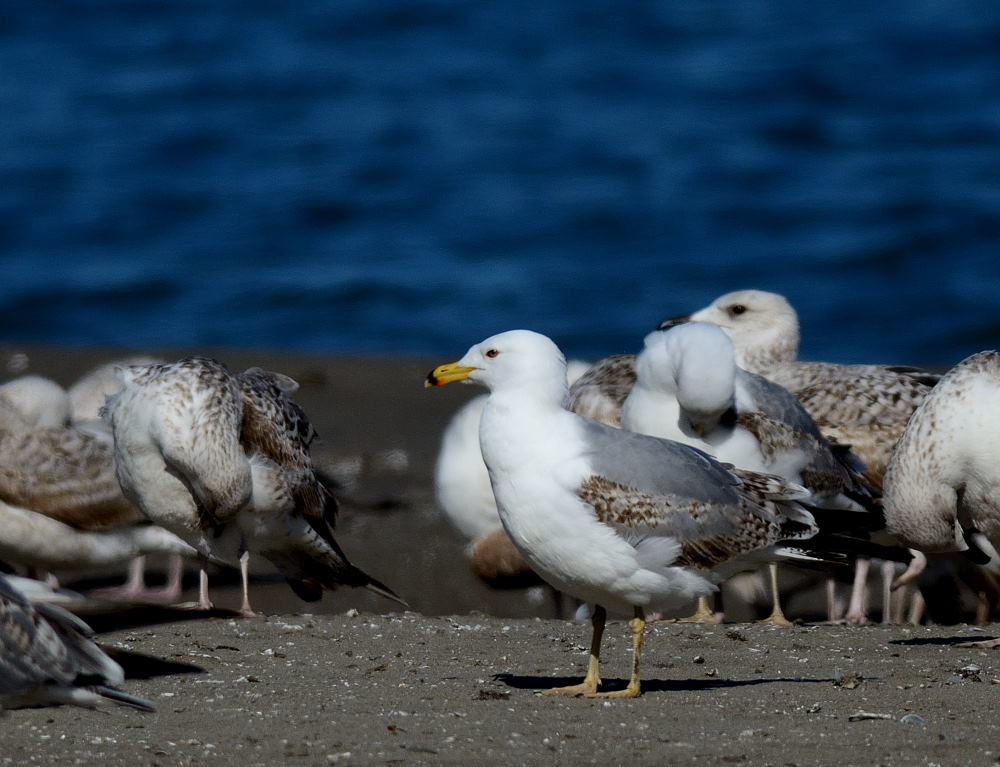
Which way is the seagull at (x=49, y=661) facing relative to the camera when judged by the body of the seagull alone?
to the viewer's left

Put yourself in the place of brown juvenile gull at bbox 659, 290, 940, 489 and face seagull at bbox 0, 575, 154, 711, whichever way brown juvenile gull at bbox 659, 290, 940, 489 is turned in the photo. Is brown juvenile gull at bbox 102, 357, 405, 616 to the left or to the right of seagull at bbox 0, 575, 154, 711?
right

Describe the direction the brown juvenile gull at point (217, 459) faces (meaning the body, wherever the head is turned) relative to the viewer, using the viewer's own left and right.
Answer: facing the viewer and to the left of the viewer

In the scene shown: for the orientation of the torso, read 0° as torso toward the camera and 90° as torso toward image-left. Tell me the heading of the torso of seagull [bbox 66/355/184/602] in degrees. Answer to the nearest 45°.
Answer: approximately 90°

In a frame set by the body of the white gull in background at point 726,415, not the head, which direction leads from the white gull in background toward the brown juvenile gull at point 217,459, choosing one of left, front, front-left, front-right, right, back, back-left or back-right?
front-right

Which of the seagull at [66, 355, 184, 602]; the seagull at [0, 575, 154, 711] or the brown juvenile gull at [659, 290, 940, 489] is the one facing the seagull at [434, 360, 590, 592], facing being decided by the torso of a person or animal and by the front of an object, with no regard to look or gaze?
the brown juvenile gull

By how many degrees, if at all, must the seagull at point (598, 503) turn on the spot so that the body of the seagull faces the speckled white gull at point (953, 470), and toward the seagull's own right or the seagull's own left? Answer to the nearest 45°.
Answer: approximately 135° to the seagull's own right

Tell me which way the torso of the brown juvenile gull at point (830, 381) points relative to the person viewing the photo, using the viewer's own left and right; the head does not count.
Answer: facing to the left of the viewer

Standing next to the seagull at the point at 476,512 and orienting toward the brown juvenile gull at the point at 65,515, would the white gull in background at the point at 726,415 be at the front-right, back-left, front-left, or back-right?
back-left

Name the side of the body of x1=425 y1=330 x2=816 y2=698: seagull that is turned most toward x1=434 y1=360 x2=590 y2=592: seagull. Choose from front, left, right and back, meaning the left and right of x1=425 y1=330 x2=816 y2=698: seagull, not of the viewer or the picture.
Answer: right

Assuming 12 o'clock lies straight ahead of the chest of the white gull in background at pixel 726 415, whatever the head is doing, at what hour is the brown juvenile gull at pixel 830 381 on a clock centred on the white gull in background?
The brown juvenile gull is roughly at 5 o'clock from the white gull in background.

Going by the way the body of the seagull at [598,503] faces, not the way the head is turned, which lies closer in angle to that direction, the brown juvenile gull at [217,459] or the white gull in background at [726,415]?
the brown juvenile gull
